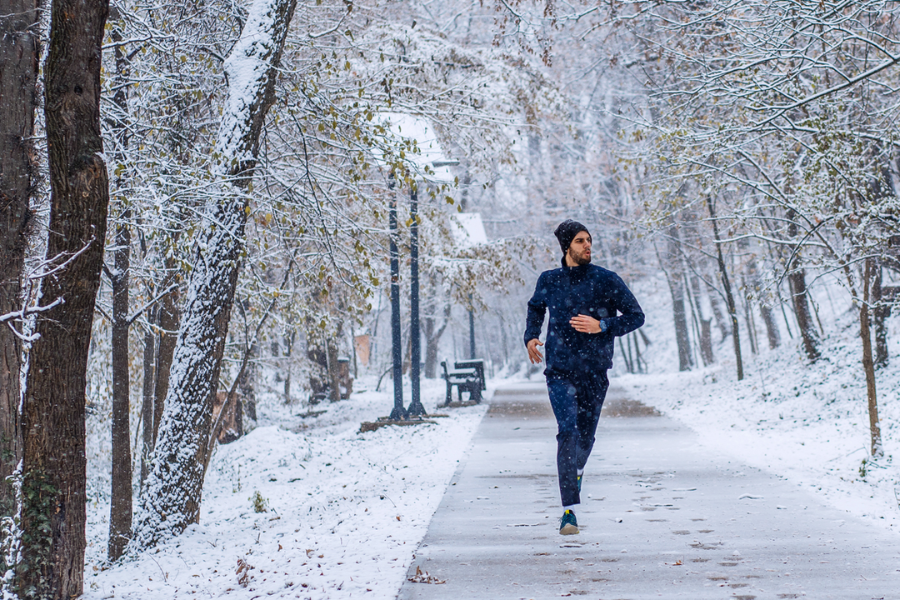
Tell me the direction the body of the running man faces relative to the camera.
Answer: toward the camera

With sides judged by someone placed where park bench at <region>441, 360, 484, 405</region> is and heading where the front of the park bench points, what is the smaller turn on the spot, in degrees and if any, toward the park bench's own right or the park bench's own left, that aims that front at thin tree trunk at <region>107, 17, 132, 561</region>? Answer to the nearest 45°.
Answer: approximately 90° to the park bench's own right

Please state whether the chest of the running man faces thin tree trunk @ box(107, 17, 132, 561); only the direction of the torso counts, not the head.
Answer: no

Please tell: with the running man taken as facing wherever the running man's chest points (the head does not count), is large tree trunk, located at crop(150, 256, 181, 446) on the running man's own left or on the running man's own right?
on the running man's own right

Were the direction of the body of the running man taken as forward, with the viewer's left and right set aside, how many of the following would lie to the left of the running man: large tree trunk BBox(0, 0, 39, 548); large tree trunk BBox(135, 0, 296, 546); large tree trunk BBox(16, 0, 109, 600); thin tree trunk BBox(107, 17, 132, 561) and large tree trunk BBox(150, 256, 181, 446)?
0

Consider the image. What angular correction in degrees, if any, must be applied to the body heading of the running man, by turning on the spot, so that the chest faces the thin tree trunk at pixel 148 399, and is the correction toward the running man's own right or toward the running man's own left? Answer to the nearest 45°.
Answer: approximately 135° to the running man's own right

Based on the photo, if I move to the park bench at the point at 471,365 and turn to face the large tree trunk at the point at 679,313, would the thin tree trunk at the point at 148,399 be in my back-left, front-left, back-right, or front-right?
back-right

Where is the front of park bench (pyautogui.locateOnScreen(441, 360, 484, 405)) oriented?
to the viewer's right

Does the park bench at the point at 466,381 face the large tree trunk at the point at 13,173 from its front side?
no

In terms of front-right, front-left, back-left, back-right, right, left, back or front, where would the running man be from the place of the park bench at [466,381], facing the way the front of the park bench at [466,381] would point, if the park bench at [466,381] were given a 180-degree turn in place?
left

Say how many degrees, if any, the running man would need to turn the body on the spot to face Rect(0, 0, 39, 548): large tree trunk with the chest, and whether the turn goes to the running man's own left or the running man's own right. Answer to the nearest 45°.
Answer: approximately 90° to the running man's own right

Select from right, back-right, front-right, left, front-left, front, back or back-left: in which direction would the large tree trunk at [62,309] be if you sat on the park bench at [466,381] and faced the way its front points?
right

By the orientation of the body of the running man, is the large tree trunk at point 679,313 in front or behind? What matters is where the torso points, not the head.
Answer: behind
